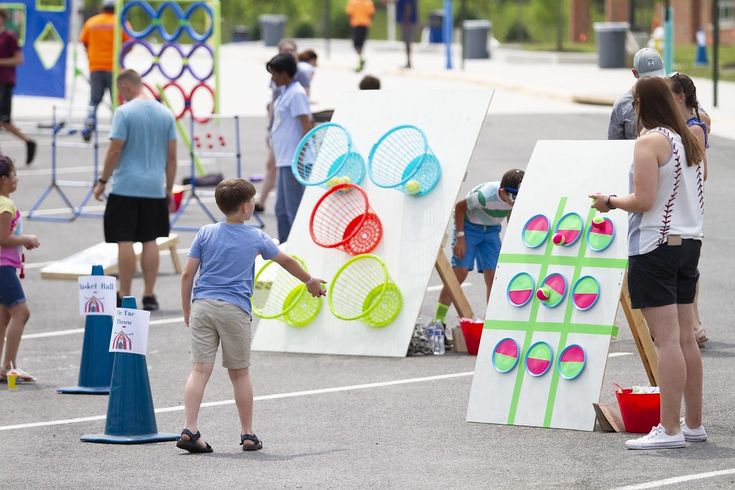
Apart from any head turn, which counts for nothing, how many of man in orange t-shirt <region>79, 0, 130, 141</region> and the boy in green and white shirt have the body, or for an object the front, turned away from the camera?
1

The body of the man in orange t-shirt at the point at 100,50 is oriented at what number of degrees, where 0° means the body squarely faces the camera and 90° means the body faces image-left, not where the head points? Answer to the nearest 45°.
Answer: approximately 180°

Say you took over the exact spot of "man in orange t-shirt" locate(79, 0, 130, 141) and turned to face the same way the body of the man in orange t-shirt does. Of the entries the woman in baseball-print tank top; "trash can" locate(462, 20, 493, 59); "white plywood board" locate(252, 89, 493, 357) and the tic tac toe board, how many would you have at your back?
3

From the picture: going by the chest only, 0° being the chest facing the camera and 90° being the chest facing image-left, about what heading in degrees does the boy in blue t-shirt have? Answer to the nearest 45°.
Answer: approximately 225°

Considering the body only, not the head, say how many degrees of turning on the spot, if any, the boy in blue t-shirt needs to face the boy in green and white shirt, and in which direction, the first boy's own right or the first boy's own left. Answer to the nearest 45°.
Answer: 0° — they already face them

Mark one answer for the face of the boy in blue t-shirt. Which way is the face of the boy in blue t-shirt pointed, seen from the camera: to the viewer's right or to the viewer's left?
to the viewer's right

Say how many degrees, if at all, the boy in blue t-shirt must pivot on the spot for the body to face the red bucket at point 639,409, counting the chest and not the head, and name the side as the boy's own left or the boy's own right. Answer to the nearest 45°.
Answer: approximately 45° to the boy's own right

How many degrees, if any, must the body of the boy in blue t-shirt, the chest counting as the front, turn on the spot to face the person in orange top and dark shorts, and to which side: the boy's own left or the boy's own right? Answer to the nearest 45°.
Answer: approximately 45° to the boy's own left
